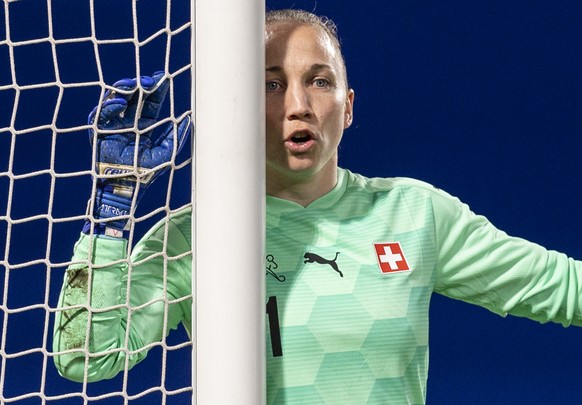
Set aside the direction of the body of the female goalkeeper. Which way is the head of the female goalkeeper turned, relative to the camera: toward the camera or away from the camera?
toward the camera

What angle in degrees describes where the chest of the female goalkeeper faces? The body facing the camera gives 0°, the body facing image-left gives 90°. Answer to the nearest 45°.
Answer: approximately 0°
